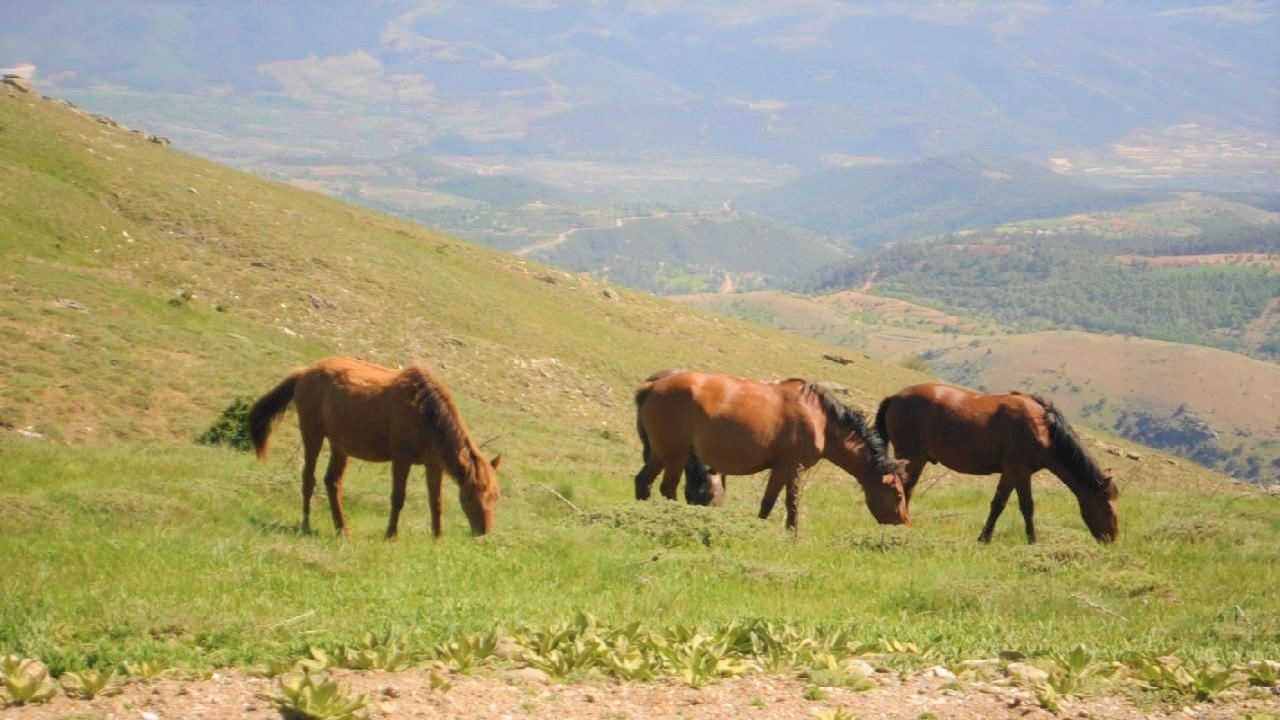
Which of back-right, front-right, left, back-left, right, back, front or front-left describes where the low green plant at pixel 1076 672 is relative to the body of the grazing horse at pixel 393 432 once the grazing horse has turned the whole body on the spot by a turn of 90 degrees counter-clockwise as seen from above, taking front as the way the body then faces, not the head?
back-right

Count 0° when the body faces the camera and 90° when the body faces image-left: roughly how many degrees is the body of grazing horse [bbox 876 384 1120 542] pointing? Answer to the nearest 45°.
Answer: approximately 270°

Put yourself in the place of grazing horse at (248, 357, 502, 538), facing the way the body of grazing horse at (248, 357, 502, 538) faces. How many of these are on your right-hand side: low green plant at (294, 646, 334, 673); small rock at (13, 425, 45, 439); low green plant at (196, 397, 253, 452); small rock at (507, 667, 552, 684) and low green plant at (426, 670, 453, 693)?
3

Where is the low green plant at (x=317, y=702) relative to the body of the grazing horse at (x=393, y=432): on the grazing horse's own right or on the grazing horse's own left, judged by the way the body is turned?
on the grazing horse's own right

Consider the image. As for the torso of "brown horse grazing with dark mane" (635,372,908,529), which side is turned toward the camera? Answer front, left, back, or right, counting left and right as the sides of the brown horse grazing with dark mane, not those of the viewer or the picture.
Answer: right

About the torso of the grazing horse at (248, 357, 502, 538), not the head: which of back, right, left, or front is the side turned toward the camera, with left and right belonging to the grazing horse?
right
